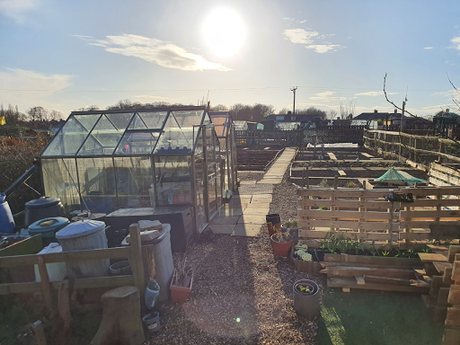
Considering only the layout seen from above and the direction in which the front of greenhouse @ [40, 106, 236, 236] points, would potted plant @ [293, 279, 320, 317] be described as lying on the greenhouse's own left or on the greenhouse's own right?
on the greenhouse's own right

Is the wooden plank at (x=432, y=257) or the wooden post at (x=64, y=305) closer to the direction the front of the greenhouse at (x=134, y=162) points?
the wooden plank

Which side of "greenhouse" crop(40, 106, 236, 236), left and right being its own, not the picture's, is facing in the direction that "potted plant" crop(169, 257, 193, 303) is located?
right

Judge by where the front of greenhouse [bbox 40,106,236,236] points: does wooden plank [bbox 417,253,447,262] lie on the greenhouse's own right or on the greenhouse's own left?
on the greenhouse's own right

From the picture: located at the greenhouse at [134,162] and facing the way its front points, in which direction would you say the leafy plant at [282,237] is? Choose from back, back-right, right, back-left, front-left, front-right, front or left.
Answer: front-right

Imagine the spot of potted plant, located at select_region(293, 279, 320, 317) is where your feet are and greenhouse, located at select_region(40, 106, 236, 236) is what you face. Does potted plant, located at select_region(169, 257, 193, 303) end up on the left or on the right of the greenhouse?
left

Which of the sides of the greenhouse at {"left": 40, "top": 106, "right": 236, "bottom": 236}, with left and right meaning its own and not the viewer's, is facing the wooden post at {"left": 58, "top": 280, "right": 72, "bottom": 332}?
right

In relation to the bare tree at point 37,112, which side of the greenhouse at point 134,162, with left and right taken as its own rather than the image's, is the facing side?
left

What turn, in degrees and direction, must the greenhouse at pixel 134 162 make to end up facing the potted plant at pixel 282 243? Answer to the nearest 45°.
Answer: approximately 45° to its right

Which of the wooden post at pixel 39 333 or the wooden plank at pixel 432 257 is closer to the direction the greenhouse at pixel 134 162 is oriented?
the wooden plank

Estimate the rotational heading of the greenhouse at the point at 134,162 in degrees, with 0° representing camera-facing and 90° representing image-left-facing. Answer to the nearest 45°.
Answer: approximately 270°

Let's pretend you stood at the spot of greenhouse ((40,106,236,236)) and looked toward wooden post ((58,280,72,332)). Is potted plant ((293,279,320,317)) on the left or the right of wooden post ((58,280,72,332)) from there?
left
